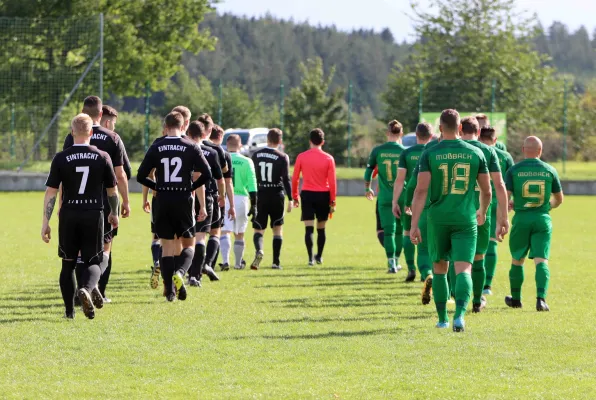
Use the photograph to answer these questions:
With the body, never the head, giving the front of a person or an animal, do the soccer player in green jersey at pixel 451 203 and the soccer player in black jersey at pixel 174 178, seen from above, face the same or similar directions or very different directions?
same or similar directions

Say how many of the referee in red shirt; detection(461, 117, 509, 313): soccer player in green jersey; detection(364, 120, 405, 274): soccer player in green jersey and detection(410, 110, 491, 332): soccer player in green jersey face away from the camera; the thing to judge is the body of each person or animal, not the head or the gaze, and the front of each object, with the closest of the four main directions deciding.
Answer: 4

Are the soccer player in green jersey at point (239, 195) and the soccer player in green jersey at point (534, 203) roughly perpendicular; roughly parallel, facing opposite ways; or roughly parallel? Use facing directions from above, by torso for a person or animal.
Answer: roughly parallel

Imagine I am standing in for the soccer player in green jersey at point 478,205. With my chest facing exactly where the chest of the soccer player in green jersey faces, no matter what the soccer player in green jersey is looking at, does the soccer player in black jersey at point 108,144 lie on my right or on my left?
on my left

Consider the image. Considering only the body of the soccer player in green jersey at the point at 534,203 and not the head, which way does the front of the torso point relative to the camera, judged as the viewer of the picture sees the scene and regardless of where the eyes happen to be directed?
away from the camera

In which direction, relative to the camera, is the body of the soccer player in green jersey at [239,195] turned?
away from the camera

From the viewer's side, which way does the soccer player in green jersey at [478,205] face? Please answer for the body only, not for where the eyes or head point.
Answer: away from the camera

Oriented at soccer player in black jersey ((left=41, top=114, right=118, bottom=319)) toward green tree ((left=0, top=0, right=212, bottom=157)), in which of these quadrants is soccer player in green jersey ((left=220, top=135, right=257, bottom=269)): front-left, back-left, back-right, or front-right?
front-right

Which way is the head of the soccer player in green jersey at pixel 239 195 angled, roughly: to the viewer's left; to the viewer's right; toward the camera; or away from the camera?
away from the camera

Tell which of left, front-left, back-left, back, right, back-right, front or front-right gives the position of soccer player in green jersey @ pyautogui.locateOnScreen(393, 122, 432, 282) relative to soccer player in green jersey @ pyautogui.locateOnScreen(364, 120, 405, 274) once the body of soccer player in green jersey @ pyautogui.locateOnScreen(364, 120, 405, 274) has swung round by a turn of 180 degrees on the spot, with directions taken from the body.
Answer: front

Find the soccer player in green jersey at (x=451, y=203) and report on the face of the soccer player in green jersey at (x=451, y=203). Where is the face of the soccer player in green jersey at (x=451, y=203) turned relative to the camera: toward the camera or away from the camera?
away from the camera

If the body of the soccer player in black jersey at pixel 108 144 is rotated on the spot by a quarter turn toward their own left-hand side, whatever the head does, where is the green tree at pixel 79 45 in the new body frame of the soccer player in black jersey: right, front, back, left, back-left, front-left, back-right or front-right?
right

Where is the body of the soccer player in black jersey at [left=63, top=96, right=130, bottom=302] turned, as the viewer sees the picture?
away from the camera

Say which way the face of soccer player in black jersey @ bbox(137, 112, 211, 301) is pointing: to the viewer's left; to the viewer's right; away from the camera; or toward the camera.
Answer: away from the camera

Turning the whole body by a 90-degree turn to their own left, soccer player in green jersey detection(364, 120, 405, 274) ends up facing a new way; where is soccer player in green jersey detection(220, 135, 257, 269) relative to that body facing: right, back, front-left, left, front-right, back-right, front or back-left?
front

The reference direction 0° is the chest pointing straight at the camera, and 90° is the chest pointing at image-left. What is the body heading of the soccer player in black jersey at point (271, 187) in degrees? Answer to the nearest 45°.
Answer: approximately 180°

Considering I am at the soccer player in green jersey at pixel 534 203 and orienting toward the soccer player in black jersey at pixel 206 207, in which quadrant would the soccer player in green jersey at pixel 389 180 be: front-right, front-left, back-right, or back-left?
front-right

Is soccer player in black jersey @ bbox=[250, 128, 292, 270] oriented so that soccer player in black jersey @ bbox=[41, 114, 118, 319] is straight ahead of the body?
no

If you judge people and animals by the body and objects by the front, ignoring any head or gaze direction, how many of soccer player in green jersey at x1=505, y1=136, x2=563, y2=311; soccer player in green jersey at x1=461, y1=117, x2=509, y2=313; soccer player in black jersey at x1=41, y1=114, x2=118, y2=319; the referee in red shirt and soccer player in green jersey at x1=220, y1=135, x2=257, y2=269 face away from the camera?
5

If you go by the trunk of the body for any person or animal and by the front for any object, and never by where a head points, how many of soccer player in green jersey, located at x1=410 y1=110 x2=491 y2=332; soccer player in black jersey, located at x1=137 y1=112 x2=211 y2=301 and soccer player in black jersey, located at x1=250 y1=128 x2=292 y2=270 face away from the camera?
3

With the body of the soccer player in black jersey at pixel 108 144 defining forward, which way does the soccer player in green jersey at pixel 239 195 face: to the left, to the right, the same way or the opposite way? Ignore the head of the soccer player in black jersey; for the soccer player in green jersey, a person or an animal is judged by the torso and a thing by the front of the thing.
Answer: the same way

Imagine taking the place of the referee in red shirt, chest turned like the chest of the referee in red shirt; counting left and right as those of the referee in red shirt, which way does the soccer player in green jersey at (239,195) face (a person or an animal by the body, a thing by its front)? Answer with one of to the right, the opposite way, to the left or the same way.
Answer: the same way

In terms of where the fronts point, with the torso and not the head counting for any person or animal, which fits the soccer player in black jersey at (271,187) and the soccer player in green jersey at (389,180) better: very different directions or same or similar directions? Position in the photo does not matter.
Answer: same or similar directions

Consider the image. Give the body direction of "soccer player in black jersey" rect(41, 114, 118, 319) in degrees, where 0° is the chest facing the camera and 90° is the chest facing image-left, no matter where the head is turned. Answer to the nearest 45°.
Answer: approximately 180°
